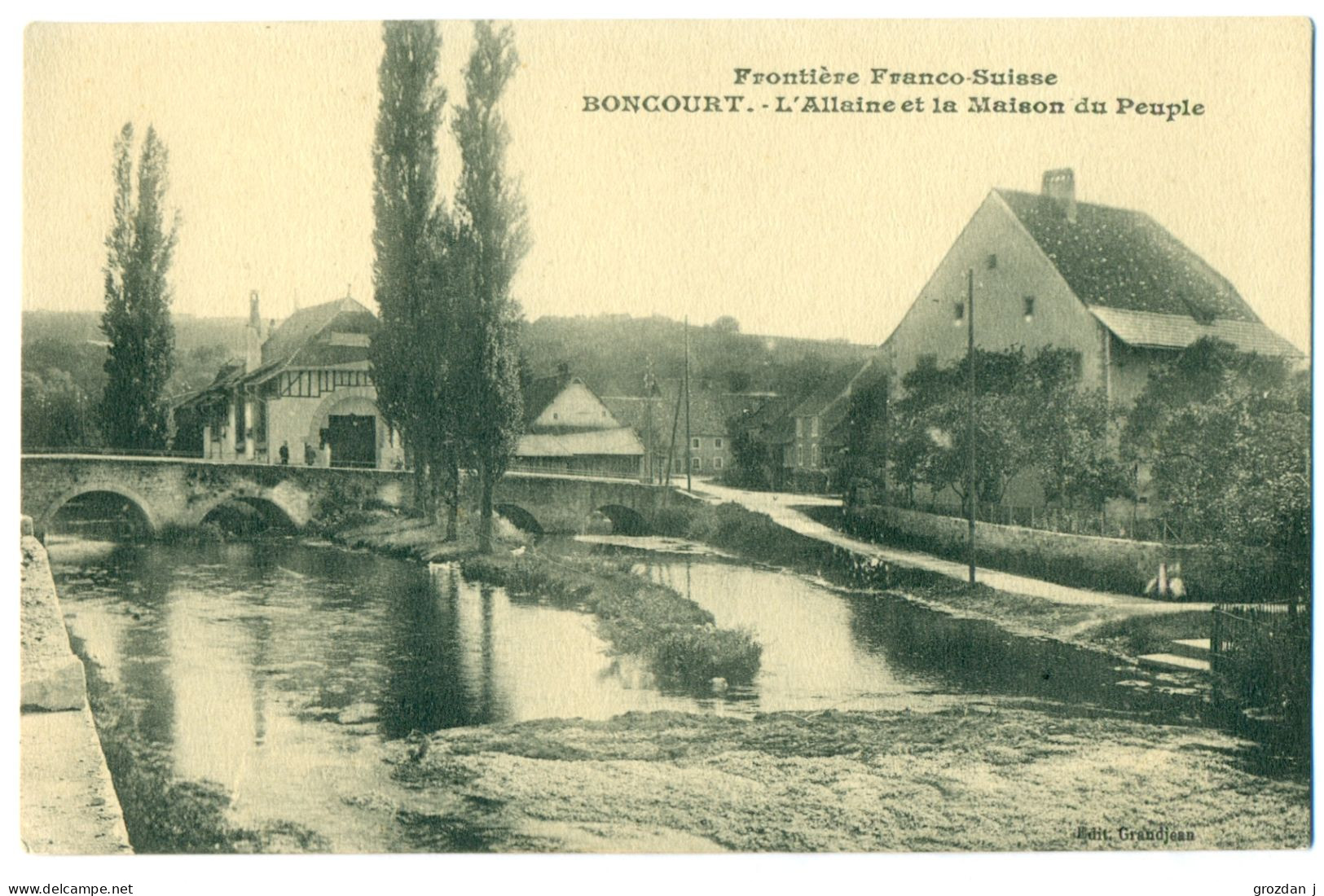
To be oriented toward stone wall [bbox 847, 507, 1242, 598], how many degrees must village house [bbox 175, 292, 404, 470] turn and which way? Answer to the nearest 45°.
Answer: approximately 45° to its left

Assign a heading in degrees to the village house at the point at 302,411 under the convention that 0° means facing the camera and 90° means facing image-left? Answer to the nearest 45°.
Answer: approximately 0°

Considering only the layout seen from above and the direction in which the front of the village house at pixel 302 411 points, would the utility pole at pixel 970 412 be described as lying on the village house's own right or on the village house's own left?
on the village house's own left

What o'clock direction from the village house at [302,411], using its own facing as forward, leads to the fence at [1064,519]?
The fence is roughly at 10 o'clock from the village house.
